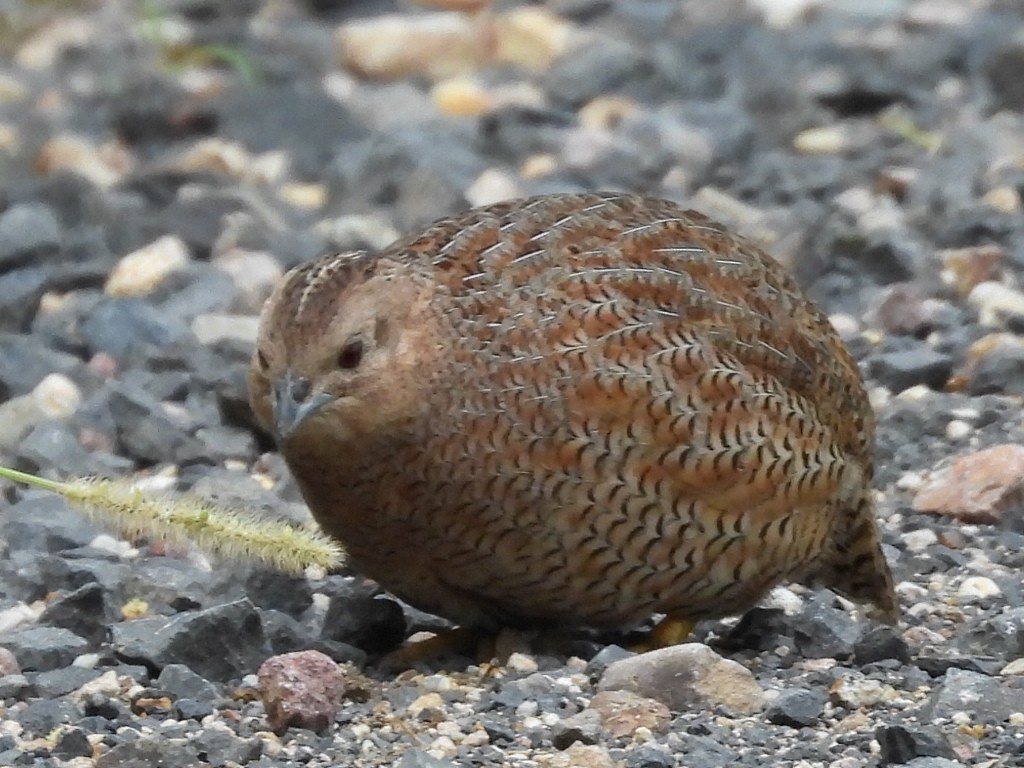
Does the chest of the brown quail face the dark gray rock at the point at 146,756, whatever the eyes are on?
yes

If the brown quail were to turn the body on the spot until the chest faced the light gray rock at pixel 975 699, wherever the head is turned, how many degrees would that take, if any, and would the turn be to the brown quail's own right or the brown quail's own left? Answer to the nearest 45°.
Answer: approximately 90° to the brown quail's own left

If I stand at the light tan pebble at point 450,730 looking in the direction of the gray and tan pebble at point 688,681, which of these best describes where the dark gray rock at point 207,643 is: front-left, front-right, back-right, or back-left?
back-left

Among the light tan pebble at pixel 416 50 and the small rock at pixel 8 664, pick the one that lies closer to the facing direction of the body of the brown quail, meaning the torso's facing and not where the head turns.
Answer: the small rock

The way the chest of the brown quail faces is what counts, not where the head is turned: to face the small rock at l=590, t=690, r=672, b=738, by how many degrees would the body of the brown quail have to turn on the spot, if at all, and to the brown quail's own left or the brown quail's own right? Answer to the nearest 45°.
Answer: approximately 45° to the brown quail's own left

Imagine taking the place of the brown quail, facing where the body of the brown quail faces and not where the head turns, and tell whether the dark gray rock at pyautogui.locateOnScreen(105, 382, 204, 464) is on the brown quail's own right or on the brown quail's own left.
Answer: on the brown quail's own right

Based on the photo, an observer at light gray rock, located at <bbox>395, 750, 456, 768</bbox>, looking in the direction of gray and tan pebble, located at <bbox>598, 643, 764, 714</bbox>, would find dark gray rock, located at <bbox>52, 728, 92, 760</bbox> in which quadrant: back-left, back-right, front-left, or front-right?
back-left

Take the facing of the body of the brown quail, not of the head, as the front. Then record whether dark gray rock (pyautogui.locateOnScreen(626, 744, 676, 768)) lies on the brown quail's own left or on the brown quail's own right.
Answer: on the brown quail's own left

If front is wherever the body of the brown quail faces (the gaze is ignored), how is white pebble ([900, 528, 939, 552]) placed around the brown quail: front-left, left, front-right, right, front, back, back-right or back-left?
back

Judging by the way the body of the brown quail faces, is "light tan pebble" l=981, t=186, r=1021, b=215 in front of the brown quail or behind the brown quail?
behind

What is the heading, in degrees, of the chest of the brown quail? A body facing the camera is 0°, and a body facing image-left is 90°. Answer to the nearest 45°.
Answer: approximately 45°

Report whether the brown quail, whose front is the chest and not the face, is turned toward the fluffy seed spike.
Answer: yes
